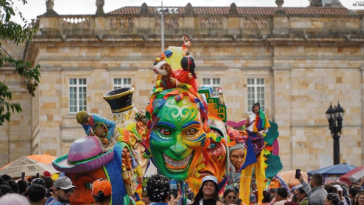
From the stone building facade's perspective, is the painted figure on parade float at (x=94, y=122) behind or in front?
in front

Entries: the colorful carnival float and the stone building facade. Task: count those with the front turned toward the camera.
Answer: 2

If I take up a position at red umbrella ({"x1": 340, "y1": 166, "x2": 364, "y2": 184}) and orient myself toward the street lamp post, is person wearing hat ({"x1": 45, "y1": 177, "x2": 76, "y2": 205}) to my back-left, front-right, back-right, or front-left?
back-left

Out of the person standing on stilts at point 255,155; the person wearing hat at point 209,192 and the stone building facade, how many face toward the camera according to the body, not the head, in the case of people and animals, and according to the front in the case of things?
3

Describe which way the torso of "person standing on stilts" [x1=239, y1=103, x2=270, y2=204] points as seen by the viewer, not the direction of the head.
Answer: toward the camera

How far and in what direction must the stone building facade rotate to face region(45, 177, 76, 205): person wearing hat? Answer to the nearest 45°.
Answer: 0° — it already faces them

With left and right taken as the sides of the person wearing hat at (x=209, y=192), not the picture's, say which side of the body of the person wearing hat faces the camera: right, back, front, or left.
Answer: front

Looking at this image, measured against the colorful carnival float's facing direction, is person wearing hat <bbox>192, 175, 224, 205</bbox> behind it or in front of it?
in front

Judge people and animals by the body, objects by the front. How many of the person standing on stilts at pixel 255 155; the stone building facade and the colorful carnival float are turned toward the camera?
3

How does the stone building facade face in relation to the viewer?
toward the camera
